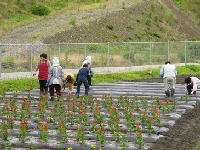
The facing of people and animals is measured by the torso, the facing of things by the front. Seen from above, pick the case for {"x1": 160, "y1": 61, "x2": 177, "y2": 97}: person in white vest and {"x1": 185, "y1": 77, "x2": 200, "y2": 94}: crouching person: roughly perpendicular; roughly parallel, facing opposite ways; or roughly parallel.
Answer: roughly perpendicular

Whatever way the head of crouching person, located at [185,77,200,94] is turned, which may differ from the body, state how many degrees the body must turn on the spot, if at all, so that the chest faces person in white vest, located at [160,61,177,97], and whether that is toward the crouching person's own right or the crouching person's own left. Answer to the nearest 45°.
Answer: approximately 45° to the crouching person's own left

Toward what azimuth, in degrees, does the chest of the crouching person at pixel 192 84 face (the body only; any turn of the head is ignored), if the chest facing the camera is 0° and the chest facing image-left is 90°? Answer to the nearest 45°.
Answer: approximately 90°

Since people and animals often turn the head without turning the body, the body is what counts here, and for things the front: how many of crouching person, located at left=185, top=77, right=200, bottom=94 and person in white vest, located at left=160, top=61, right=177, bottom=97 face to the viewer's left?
1
